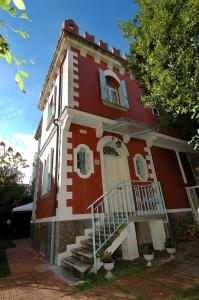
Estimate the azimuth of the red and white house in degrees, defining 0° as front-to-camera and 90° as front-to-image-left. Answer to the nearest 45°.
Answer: approximately 315°

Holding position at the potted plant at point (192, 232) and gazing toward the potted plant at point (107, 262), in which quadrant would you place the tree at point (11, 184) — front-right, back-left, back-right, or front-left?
front-right

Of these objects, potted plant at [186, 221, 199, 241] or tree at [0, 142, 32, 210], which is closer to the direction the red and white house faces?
the potted plant

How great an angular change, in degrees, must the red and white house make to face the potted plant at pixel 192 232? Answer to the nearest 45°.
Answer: approximately 45° to its left
